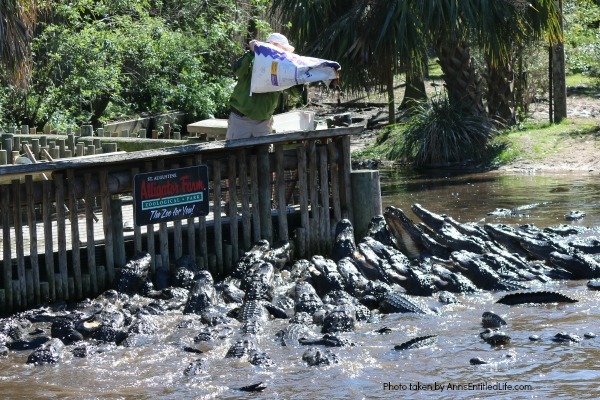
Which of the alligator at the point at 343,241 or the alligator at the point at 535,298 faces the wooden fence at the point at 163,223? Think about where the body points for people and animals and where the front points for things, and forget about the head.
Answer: the alligator at the point at 535,298

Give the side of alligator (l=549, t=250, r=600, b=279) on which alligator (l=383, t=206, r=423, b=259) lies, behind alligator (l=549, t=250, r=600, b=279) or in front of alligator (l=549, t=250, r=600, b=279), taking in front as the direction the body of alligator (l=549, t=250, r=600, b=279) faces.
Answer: in front

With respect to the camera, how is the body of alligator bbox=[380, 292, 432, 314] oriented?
to the viewer's left

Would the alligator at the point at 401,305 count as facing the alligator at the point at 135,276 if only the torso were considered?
yes

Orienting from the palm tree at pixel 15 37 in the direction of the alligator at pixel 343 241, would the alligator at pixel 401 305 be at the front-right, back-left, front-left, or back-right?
front-right

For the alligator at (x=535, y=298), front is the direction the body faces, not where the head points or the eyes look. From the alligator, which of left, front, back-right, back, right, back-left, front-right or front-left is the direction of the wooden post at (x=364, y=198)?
front-right

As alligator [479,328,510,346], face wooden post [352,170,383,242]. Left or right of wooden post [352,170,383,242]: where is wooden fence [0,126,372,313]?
left

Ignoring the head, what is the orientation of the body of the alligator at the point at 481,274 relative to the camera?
to the viewer's left

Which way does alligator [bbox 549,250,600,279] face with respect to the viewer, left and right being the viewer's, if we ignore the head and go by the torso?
facing to the left of the viewer

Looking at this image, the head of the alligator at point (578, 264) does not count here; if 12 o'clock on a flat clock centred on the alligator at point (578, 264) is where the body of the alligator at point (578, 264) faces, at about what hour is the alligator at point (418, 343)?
the alligator at point (418, 343) is roughly at 10 o'clock from the alligator at point (578, 264).

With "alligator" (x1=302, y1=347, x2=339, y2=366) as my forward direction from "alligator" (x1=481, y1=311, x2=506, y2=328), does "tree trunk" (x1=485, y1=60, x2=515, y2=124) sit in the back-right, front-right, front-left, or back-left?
back-right

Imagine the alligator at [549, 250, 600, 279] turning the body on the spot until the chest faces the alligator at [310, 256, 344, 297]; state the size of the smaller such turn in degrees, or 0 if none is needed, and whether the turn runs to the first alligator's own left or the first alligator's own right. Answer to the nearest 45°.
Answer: approximately 45° to the first alligator's own left

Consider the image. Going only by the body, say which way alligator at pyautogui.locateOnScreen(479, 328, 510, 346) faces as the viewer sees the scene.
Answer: to the viewer's left

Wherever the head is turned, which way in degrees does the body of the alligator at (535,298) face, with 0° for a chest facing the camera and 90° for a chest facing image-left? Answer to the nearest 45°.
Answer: approximately 90°

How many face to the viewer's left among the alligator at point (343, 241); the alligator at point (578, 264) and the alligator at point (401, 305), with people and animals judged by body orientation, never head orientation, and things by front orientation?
2

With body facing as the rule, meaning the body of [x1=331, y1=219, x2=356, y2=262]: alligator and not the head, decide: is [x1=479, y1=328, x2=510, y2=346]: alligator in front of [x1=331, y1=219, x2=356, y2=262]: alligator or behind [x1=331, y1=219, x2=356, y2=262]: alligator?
behind
